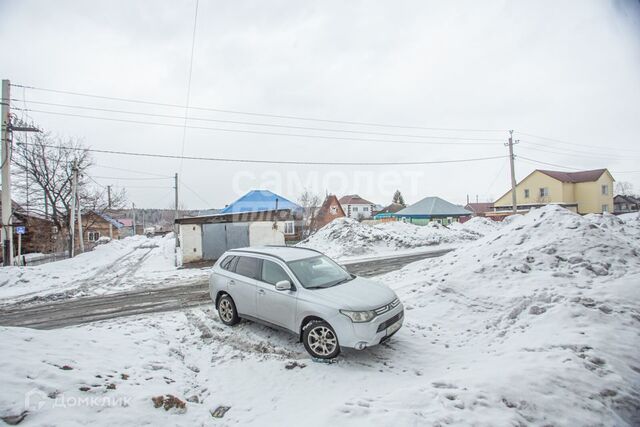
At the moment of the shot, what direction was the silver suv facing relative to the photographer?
facing the viewer and to the right of the viewer

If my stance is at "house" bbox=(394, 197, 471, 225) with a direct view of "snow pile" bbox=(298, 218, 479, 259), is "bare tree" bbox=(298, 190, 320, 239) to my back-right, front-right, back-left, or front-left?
front-right

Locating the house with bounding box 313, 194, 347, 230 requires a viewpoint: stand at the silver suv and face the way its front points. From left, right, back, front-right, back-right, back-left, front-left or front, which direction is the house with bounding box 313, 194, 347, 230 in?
back-left

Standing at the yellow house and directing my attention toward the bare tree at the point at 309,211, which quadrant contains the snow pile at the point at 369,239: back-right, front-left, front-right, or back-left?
front-left

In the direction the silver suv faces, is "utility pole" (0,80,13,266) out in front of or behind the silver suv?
behind

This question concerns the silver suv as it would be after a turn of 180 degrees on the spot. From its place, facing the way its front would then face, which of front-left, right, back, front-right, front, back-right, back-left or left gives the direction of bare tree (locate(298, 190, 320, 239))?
front-right

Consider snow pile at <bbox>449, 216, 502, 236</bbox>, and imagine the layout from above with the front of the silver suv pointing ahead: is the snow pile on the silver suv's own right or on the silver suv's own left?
on the silver suv's own left

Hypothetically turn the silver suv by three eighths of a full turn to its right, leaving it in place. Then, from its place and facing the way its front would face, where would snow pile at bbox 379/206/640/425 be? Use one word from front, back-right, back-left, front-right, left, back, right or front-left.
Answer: back

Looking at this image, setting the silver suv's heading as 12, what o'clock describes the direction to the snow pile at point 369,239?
The snow pile is roughly at 8 o'clock from the silver suv.

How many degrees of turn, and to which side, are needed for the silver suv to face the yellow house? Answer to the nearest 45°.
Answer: approximately 90° to its left
